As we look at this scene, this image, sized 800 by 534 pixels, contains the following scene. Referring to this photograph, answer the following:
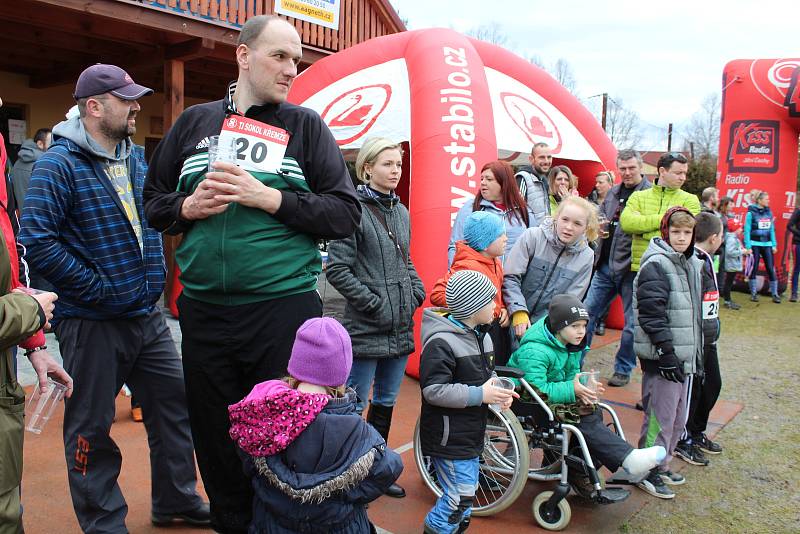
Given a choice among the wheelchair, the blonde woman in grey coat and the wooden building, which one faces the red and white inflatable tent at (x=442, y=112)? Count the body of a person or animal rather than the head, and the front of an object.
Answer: the wooden building

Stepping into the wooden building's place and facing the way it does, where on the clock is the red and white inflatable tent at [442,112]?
The red and white inflatable tent is roughly at 12 o'clock from the wooden building.

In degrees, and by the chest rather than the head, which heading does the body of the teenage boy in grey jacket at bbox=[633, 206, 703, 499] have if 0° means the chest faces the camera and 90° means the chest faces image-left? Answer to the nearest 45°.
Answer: approximately 315°

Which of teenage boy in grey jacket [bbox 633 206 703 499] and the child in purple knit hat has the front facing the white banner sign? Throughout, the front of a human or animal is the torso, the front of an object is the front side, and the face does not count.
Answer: the child in purple knit hat

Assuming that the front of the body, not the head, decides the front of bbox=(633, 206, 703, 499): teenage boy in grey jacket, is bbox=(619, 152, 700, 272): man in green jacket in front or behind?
behind

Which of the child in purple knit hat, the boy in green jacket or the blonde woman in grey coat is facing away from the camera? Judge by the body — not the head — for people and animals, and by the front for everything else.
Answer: the child in purple knit hat

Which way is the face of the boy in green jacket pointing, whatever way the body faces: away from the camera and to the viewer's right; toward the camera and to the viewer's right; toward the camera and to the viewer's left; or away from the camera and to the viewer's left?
toward the camera and to the viewer's right

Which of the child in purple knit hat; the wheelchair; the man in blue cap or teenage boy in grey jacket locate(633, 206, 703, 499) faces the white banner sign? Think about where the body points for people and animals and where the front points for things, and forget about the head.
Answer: the child in purple knit hat

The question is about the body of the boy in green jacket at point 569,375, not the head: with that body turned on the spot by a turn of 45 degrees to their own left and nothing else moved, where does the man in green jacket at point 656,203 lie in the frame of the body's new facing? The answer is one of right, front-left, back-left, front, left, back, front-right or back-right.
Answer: left

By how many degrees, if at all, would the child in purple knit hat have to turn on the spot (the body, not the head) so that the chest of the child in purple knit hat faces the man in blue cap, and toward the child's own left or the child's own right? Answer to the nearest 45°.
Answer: approximately 45° to the child's own left

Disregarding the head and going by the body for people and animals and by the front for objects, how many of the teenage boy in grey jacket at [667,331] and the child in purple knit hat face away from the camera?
1

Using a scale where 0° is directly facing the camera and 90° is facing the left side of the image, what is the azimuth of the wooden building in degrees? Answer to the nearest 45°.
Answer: approximately 315°

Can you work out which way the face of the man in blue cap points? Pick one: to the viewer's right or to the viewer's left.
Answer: to the viewer's right

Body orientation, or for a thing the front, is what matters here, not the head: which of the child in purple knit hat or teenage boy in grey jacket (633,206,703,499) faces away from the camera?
the child in purple knit hat

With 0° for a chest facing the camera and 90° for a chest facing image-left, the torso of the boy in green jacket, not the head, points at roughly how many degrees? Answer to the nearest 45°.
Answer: approximately 315°

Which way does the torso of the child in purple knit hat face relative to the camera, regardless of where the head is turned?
away from the camera
